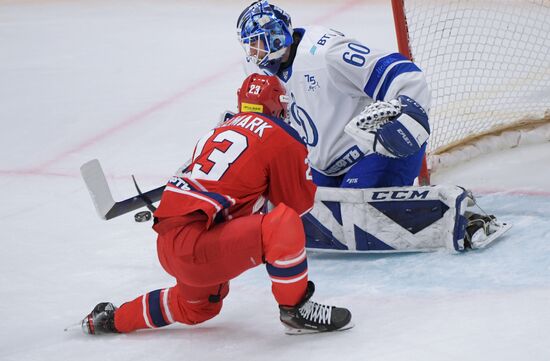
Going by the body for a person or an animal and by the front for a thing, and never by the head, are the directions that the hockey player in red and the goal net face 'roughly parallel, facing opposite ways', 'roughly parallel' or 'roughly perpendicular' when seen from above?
roughly parallel, facing opposite ways

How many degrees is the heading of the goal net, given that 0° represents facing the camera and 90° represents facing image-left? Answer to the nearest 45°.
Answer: approximately 45°

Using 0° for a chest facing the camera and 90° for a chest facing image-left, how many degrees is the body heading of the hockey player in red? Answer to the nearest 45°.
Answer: approximately 225°

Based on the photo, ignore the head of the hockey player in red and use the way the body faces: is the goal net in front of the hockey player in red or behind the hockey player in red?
in front
